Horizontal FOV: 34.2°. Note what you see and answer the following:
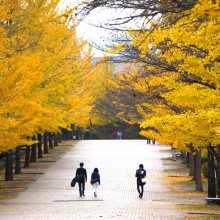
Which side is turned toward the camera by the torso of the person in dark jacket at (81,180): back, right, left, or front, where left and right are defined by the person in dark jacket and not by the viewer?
back
